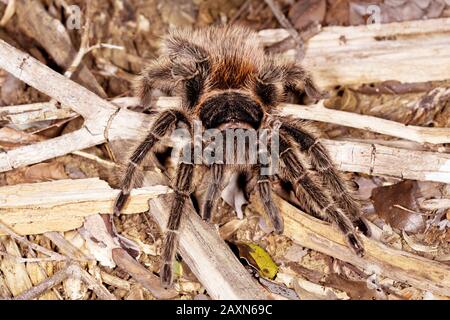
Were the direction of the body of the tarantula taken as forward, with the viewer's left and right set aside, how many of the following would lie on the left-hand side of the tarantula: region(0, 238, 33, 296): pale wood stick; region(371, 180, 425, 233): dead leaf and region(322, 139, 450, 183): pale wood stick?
2

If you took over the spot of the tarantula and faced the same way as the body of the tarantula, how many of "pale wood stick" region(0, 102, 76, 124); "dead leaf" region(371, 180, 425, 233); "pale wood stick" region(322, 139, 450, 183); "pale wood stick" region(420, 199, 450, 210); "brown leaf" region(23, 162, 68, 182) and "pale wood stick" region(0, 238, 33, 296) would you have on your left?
3

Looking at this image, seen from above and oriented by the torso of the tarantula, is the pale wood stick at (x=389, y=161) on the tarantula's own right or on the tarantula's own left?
on the tarantula's own left

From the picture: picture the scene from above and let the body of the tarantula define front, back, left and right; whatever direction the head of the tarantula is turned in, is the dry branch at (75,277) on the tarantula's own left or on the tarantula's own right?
on the tarantula's own right

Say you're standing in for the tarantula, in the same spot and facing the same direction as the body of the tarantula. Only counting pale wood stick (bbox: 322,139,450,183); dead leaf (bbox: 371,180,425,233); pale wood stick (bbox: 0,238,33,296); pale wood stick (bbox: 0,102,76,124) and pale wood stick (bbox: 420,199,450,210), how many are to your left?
3

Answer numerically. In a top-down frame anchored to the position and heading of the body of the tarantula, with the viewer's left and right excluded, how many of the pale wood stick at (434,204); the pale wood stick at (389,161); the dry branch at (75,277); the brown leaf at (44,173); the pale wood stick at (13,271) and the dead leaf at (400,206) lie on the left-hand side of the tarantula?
3

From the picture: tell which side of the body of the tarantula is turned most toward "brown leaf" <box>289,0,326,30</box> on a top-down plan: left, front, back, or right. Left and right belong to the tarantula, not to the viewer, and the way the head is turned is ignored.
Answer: back

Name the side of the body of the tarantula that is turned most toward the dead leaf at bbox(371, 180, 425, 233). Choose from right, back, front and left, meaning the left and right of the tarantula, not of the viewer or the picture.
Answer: left

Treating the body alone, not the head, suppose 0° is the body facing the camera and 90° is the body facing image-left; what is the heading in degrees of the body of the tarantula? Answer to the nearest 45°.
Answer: approximately 0°

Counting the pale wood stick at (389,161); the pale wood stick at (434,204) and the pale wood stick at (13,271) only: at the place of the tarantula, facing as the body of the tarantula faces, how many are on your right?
1

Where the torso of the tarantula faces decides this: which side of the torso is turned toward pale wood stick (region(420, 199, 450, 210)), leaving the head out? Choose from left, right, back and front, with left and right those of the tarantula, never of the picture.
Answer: left

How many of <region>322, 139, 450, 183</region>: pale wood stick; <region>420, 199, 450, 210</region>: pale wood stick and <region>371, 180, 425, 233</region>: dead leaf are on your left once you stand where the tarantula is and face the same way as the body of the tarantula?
3
